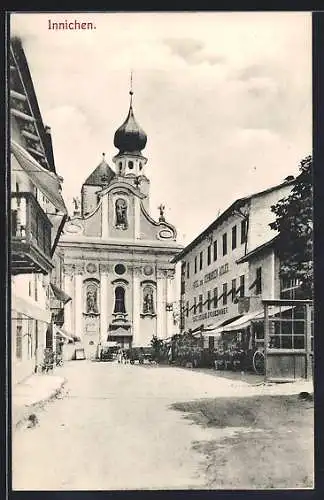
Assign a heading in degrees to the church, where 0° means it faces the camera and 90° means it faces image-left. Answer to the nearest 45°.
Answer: approximately 0°

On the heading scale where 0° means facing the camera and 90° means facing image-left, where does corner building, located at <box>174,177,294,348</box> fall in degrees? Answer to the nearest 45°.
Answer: approximately 45°

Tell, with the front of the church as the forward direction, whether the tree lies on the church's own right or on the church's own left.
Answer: on the church's own left

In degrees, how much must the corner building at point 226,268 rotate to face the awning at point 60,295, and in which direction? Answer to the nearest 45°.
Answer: approximately 45° to its right

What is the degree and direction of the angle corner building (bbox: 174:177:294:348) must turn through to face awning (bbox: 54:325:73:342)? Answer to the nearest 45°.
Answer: approximately 45° to its right
